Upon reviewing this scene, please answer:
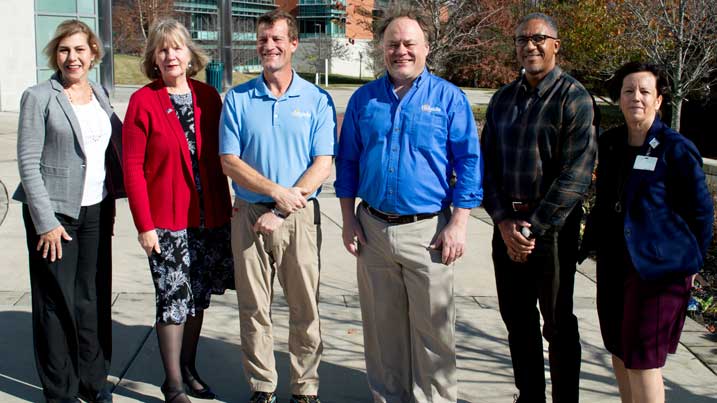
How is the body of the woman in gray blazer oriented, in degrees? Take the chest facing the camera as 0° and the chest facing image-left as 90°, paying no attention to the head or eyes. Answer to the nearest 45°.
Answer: approximately 315°

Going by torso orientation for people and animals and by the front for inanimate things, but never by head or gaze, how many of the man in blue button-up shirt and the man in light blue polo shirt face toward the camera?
2

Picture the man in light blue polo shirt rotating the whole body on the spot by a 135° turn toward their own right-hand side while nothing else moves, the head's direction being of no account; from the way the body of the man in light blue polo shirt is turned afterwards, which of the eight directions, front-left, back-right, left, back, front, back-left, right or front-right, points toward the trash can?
front-right

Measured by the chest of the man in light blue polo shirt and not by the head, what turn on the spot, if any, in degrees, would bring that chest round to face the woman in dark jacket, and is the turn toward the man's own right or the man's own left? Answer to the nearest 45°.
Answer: approximately 45° to the man's own left

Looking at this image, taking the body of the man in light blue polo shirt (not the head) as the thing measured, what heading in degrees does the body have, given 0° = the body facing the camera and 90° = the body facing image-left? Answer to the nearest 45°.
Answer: approximately 0°

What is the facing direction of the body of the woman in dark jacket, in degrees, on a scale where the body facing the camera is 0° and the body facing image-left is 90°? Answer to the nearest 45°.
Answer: approximately 45°

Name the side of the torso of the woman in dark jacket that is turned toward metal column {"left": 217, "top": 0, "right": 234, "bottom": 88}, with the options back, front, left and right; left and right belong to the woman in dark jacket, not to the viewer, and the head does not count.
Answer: right

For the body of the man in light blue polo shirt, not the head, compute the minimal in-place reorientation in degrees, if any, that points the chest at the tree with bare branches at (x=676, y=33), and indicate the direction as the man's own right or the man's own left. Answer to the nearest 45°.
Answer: approximately 135° to the man's own left
